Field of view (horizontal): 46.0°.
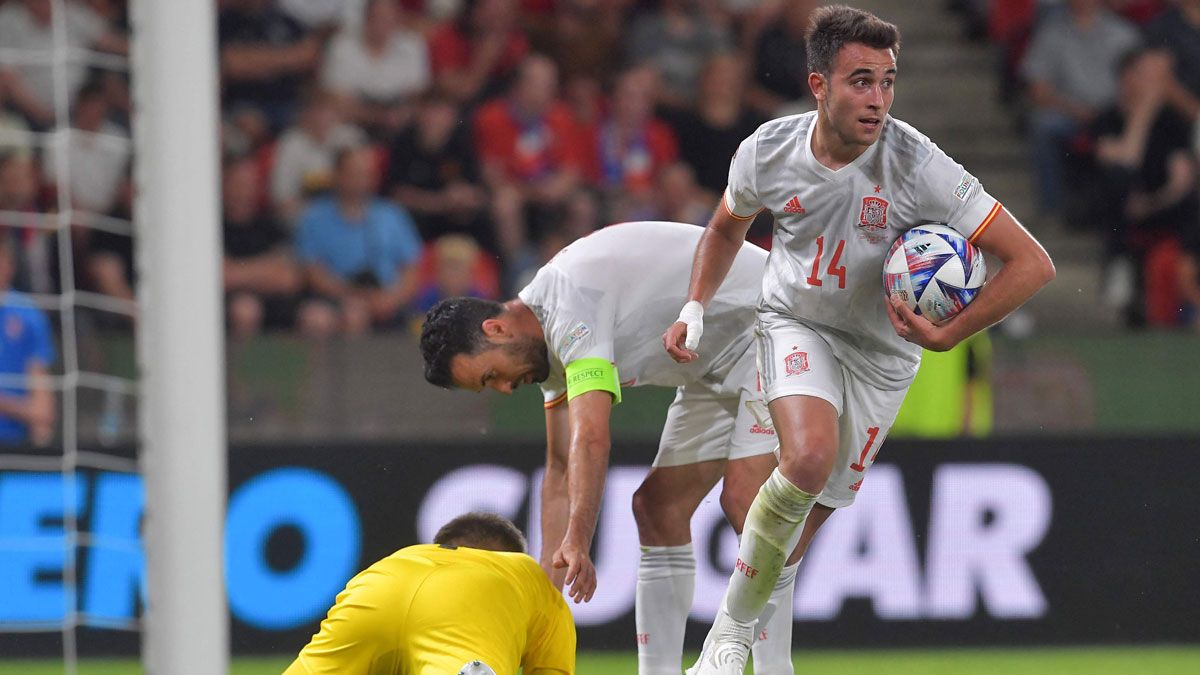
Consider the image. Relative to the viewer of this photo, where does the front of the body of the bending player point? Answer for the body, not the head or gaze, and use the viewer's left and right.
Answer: facing to the left of the viewer

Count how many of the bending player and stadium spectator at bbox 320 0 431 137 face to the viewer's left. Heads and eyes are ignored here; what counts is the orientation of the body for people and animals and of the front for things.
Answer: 1

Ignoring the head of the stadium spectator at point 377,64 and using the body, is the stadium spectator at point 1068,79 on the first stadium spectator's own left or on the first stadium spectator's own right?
on the first stadium spectator's own left

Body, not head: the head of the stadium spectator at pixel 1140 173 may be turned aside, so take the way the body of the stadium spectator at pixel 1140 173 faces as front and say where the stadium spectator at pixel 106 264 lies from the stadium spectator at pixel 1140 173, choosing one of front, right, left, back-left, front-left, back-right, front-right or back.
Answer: front-right

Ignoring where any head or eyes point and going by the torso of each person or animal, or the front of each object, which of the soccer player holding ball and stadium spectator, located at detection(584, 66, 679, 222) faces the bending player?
the stadium spectator

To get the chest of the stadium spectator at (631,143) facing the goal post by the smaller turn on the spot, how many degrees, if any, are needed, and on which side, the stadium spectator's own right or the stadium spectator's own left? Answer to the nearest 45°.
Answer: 0° — they already face it

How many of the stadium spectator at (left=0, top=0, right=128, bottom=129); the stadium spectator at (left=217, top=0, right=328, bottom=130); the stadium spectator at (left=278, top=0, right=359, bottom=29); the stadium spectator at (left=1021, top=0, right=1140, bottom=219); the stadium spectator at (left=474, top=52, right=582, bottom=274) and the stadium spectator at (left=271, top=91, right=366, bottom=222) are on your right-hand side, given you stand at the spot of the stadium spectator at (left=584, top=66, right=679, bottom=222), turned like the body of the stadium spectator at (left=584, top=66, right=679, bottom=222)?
5

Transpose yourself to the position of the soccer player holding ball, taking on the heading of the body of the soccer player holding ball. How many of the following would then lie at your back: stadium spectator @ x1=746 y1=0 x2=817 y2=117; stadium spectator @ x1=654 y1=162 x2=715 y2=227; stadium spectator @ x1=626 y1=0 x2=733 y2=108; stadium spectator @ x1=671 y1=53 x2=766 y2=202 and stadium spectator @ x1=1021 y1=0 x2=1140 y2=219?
5
